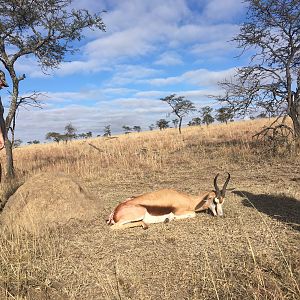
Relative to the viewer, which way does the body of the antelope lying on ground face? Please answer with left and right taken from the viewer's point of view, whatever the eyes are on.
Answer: facing to the right of the viewer
